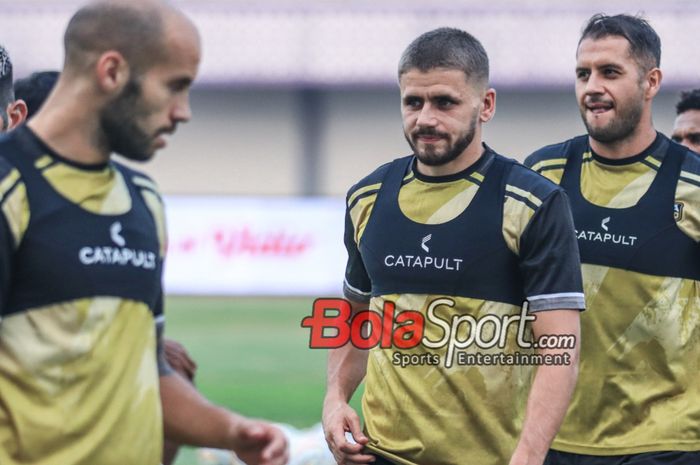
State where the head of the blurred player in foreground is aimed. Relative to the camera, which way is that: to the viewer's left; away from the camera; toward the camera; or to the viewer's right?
to the viewer's right

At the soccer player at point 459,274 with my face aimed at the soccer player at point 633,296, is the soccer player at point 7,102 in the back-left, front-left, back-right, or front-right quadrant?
back-left

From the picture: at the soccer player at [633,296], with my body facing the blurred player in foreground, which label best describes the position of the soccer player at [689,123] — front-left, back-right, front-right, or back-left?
back-right

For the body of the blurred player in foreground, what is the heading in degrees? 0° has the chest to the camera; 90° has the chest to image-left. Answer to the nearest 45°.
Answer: approximately 315°

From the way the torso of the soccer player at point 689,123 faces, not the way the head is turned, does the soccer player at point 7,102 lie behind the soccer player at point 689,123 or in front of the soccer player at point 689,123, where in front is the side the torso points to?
in front

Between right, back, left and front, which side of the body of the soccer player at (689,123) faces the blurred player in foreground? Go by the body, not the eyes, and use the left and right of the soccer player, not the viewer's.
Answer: front

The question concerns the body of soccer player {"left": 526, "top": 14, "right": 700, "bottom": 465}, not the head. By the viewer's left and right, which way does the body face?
facing the viewer and to the left of the viewer

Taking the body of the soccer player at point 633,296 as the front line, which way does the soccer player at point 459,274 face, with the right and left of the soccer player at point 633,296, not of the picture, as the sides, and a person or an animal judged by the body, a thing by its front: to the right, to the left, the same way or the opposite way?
the same way

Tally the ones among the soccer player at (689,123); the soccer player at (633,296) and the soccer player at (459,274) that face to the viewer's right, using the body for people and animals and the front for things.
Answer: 0

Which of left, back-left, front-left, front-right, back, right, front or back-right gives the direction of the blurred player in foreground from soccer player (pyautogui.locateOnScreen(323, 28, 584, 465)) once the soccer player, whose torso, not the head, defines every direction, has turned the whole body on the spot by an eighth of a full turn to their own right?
front-left

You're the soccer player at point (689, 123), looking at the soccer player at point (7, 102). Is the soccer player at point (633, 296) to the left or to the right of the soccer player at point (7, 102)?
left

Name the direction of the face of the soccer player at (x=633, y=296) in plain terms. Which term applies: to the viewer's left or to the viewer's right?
to the viewer's left

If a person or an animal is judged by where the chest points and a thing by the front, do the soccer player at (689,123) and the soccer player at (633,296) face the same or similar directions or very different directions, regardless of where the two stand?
same or similar directions

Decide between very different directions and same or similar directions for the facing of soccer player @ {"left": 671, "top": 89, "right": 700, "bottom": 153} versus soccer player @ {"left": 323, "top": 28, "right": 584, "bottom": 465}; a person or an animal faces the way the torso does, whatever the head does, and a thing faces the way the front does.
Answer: same or similar directions

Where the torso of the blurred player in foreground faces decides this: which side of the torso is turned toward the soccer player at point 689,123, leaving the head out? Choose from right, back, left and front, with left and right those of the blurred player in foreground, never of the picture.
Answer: left
